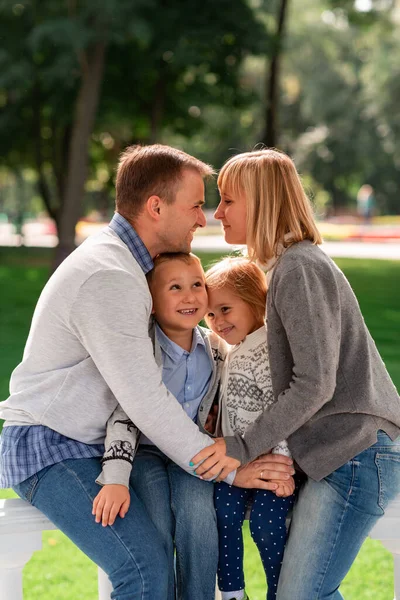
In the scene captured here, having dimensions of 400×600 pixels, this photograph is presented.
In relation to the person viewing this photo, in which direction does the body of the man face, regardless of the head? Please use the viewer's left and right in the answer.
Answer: facing to the right of the viewer

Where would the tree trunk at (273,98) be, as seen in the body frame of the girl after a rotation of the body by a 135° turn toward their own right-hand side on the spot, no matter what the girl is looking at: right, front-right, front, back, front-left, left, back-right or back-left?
front

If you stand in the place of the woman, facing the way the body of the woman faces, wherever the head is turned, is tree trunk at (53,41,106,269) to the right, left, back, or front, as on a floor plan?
right

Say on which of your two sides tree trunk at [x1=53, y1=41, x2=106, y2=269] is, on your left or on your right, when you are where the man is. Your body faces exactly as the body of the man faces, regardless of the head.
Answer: on your left

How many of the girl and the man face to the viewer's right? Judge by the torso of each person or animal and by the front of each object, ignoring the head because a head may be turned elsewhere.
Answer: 1

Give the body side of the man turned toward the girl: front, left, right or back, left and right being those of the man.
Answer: front

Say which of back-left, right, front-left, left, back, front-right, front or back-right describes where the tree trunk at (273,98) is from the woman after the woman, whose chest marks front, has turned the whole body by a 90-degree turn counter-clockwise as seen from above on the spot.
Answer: back

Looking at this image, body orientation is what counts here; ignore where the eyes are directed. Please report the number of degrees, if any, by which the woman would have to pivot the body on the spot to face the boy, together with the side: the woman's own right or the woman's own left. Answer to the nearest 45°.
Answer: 0° — they already face them

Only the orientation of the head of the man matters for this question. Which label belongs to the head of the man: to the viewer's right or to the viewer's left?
to the viewer's right

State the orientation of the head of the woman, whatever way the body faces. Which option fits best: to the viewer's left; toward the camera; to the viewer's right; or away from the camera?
to the viewer's left

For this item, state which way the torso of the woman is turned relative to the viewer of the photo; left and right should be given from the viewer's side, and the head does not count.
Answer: facing to the left of the viewer

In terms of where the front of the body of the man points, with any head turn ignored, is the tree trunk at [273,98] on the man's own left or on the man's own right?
on the man's own left

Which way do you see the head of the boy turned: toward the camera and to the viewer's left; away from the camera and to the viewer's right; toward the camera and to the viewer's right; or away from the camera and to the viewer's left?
toward the camera and to the viewer's right
